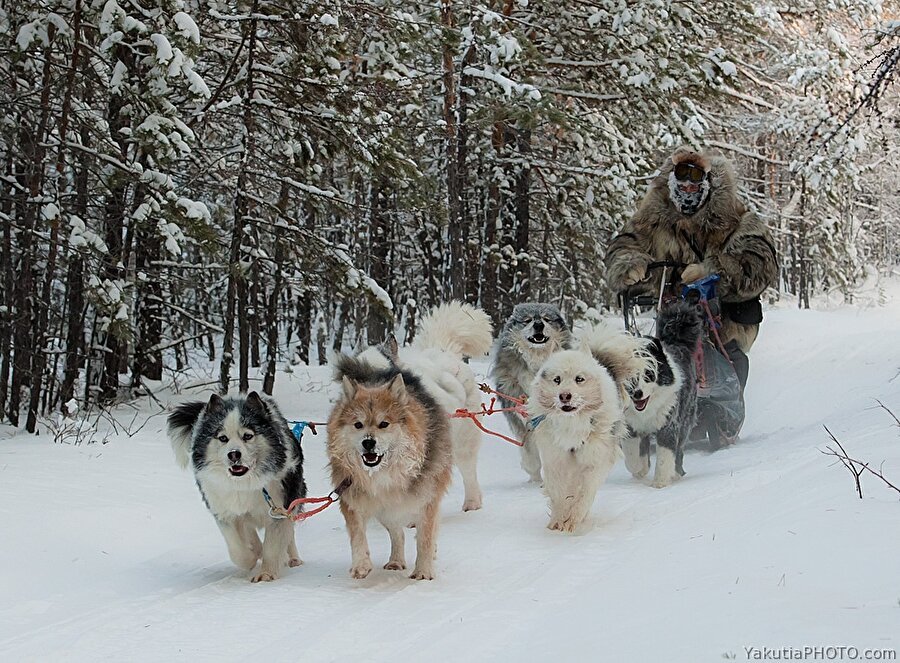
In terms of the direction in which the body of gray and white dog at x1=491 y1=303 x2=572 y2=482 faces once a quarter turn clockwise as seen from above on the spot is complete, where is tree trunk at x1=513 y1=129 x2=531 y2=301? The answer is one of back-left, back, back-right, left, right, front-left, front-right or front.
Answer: right

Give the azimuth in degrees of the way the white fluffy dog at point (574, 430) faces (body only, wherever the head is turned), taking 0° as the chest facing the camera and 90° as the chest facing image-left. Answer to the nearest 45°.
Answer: approximately 0°

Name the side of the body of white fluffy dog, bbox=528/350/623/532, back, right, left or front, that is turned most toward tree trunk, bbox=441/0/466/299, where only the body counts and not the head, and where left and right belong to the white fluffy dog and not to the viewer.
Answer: back

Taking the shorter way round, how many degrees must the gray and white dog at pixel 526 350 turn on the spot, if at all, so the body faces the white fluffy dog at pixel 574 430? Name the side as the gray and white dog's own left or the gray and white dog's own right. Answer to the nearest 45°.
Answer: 0° — it already faces it

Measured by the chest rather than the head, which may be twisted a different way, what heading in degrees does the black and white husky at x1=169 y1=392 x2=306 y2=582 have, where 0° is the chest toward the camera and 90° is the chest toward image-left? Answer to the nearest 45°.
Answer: approximately 0°

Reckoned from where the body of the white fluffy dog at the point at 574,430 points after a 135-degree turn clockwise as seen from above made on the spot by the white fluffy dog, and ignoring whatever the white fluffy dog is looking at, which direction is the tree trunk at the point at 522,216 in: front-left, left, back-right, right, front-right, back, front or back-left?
front-right

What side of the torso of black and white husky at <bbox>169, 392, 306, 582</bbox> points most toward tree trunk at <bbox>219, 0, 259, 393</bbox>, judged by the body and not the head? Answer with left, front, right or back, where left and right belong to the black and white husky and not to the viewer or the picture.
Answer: back

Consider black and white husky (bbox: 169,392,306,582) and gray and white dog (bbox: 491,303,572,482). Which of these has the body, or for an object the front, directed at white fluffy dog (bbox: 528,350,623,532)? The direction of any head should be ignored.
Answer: the gray and white dog

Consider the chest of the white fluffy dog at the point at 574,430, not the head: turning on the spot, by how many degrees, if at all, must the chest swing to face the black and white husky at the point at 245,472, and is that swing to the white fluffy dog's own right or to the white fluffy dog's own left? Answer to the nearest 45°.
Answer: approximately 45° to the white fluffy dog's own right

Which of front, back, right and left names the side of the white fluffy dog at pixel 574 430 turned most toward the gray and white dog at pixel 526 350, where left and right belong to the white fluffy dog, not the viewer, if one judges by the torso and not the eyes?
back
